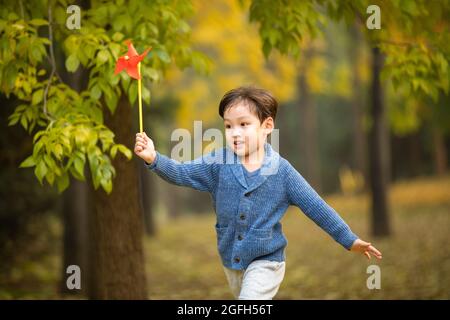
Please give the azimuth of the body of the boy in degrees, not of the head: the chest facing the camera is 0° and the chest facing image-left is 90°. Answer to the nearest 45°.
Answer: approximately 45°
